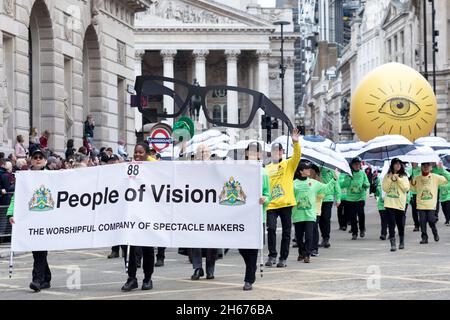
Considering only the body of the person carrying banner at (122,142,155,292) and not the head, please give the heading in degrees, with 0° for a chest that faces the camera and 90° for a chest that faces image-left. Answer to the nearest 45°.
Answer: approximately 45°

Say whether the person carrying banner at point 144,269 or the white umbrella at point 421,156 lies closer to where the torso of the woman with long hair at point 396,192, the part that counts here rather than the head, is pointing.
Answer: the person carrying banner

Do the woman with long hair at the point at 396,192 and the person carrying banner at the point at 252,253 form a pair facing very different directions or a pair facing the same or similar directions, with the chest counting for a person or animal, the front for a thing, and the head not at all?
same or similar directions

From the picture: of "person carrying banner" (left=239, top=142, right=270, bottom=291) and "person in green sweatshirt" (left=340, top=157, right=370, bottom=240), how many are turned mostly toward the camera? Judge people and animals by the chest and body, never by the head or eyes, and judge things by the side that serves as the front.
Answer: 2

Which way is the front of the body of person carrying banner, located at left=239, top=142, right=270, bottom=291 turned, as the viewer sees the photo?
toward the camera

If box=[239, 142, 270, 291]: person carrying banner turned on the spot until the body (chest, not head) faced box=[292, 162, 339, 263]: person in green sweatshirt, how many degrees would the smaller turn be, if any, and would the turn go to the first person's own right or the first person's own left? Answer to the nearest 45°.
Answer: approximately 180°

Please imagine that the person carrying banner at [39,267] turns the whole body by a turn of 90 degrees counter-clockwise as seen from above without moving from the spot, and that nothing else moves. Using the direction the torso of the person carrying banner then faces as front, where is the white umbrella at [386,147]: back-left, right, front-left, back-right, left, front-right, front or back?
front-left

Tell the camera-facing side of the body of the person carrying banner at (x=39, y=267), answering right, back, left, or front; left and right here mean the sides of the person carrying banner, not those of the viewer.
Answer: front

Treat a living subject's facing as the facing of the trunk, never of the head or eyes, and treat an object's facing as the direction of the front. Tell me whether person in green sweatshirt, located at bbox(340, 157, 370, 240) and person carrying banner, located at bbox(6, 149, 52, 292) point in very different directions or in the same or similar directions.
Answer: same or similar directions

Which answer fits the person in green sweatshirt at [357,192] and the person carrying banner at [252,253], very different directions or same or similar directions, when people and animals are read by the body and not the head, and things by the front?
same or similar directions

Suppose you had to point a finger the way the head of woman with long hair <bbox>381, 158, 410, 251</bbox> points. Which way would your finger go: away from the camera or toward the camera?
toward the camera

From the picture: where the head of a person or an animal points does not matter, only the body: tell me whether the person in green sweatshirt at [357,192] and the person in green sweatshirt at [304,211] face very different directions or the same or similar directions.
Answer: same or similar directions

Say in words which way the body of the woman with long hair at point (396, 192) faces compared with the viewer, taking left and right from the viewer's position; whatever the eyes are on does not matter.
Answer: facing the viewer
